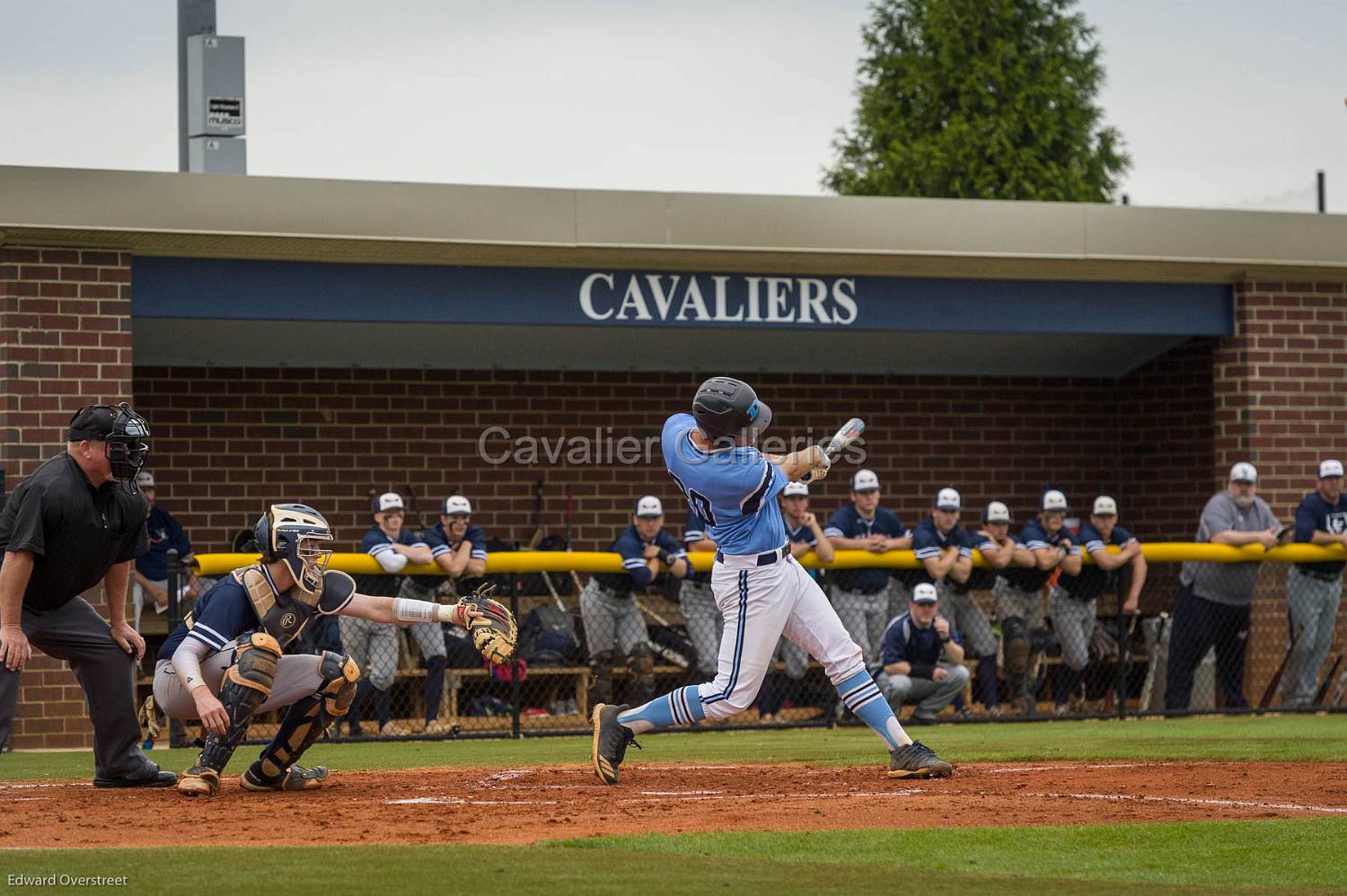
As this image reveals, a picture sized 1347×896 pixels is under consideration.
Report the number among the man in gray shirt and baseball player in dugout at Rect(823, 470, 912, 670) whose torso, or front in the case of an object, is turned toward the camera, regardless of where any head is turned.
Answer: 2

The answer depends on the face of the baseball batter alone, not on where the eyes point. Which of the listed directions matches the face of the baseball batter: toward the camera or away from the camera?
away from the camera

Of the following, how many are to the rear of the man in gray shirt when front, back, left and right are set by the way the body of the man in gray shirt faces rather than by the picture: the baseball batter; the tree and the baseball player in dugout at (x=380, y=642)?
1

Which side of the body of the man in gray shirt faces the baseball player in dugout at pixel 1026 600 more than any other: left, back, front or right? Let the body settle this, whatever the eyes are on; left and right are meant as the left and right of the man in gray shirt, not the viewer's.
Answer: right

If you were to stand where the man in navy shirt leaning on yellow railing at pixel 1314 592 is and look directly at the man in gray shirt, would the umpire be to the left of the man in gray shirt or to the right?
left

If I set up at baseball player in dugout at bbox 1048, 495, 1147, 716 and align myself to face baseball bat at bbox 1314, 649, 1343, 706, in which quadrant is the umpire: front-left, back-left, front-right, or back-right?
back-right

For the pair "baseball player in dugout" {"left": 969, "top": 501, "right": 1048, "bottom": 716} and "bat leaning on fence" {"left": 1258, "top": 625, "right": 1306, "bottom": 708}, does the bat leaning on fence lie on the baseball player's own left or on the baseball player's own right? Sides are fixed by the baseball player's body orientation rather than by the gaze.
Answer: on the baseball player's own left
